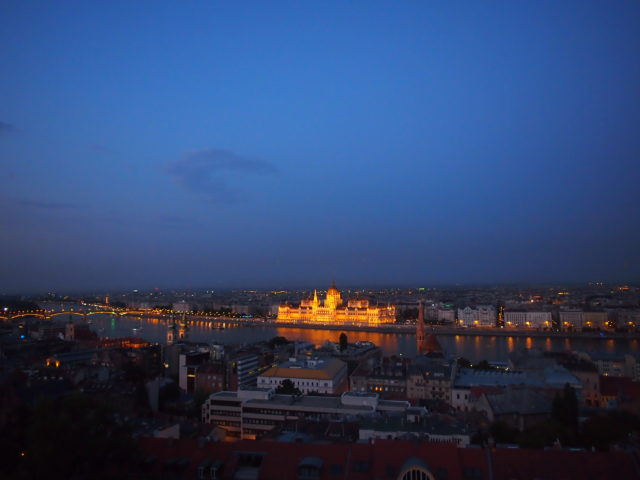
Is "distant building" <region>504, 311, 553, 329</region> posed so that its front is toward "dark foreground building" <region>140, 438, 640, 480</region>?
yes

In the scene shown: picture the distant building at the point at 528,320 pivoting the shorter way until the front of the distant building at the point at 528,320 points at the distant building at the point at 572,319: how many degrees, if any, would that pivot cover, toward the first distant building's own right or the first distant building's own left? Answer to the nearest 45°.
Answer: approximately 90° to the first distant building's own left

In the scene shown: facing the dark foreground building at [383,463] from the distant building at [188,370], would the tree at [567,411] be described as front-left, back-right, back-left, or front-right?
front-left

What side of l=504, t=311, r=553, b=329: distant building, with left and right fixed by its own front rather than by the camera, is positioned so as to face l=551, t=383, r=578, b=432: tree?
front

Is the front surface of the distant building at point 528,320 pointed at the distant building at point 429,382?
yes

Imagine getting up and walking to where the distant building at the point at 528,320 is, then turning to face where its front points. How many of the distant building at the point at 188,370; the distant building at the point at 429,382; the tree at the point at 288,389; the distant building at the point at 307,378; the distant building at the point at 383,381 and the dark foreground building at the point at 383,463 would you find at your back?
0

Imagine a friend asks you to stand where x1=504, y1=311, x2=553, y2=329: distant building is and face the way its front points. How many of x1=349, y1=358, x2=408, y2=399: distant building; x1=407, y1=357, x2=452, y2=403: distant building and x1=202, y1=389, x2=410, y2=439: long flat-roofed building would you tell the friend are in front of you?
3

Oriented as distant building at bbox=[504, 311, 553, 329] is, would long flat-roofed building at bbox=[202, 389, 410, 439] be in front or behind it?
in front

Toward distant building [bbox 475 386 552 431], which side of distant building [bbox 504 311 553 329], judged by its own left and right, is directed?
front

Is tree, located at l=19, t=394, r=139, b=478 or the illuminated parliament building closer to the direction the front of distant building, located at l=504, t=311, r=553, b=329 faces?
the tree

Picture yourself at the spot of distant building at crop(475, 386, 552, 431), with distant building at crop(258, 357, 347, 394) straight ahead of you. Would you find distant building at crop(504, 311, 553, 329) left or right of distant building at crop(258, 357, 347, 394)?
right

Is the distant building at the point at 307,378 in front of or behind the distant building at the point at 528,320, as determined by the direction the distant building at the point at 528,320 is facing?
in front

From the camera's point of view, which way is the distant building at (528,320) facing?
toward the camera

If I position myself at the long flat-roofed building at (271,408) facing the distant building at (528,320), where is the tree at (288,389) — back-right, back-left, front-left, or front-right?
front-left
